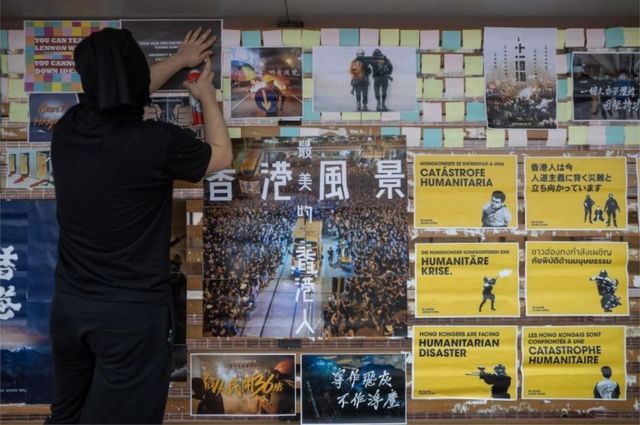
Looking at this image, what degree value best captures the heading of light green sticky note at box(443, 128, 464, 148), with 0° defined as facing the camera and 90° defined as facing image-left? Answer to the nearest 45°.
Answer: approximately 0°

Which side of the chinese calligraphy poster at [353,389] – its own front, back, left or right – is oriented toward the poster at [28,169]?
right

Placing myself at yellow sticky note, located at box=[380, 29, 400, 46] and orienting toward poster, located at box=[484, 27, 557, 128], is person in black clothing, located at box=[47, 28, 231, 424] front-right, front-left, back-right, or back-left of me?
back-right

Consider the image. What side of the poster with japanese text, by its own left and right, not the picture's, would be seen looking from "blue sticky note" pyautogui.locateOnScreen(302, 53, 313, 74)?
right

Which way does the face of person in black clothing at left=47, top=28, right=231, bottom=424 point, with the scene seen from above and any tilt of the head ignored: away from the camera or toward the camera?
away from the camera

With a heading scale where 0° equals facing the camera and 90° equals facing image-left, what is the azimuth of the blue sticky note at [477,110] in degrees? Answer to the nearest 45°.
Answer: approximately 0°
